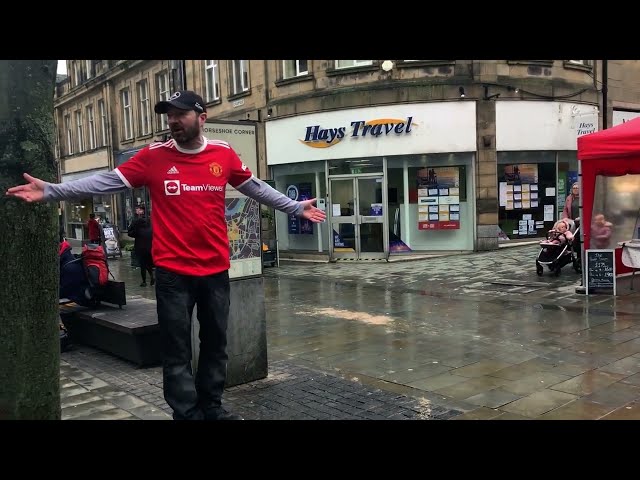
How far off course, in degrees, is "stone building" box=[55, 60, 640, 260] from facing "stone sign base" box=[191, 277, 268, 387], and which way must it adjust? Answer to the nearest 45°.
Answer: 0° — it already faces it

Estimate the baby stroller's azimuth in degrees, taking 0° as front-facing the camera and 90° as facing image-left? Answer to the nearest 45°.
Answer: approximately 45°

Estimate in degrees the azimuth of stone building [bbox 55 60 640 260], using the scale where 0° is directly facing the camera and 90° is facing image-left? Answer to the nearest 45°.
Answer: approximately 0°

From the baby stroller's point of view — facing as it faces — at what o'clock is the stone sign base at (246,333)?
The stone sign base is roughly at 11 o'clock from the baby stroller.

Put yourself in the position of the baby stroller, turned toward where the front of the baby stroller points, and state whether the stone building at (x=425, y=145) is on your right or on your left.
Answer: on your right

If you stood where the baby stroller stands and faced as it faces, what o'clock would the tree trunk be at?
The tree trunk is roughly at 11 o'clock from the baby stroller.

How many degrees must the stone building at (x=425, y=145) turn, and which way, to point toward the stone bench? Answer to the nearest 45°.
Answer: approximately 45° to its right

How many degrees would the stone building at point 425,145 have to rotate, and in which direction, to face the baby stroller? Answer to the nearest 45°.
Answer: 0° — it already faces it

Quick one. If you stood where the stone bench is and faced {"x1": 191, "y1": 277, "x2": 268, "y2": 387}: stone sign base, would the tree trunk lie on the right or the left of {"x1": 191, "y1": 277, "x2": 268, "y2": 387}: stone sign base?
right
